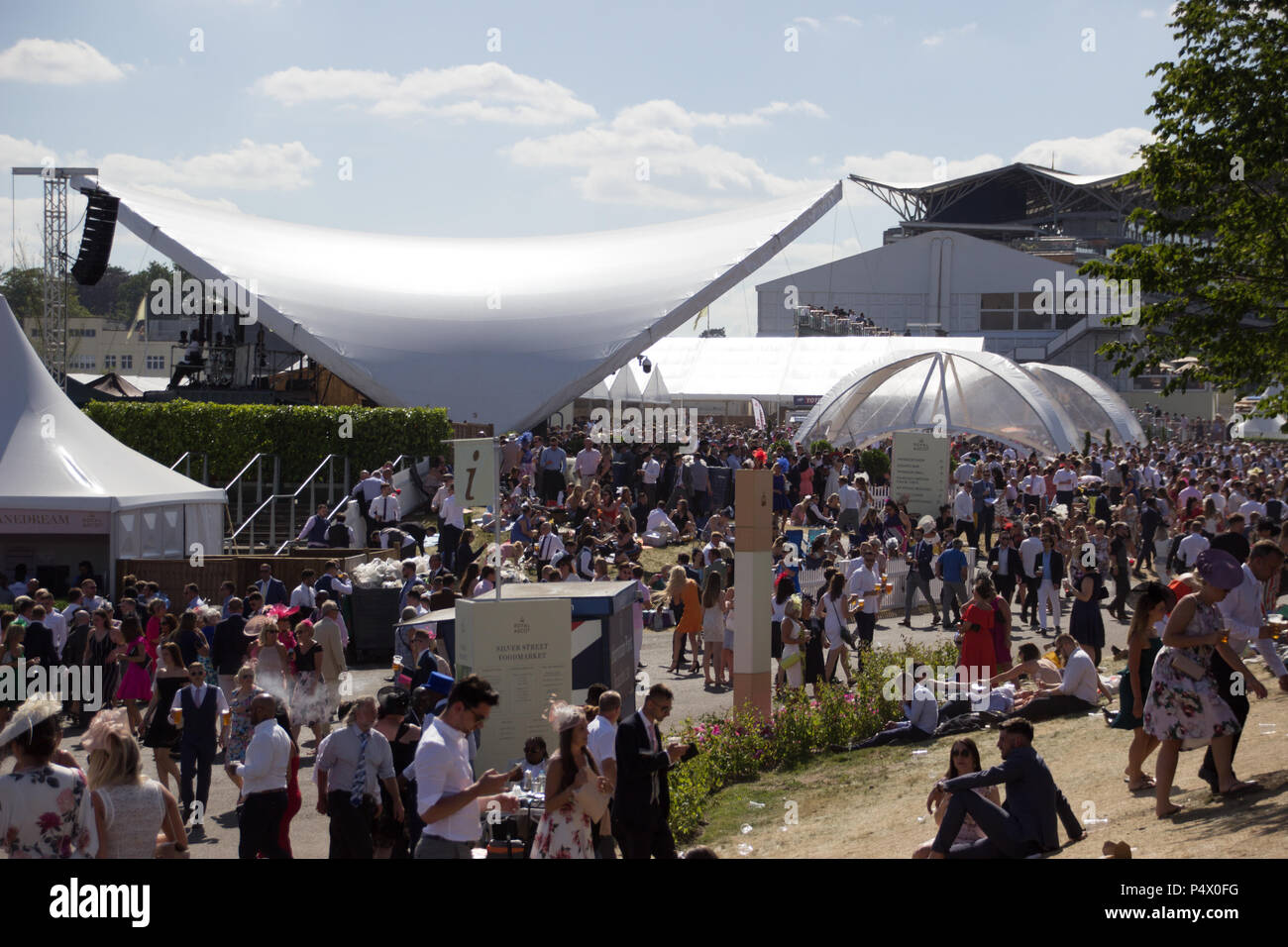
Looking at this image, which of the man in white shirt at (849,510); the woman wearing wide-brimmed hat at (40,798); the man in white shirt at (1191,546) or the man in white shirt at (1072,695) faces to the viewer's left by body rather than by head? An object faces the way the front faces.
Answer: the man in white shirt at (1072,695)

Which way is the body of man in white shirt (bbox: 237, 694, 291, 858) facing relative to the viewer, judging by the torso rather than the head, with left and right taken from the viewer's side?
facing away from the viewer and to the left of the viewer

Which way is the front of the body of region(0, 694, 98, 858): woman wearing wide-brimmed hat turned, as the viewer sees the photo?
away from the camera

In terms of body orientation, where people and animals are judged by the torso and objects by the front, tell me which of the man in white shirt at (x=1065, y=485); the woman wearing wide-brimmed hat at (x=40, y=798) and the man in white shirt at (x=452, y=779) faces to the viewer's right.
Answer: the man in white shirt at (x=452, y=779)

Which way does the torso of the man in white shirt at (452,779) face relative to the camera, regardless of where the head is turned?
to the viewer's right

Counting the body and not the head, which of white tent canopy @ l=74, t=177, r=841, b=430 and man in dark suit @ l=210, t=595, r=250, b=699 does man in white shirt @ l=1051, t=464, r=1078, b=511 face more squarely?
the man in dark suit

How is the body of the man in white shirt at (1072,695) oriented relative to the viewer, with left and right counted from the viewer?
facing to the left of the viewer
